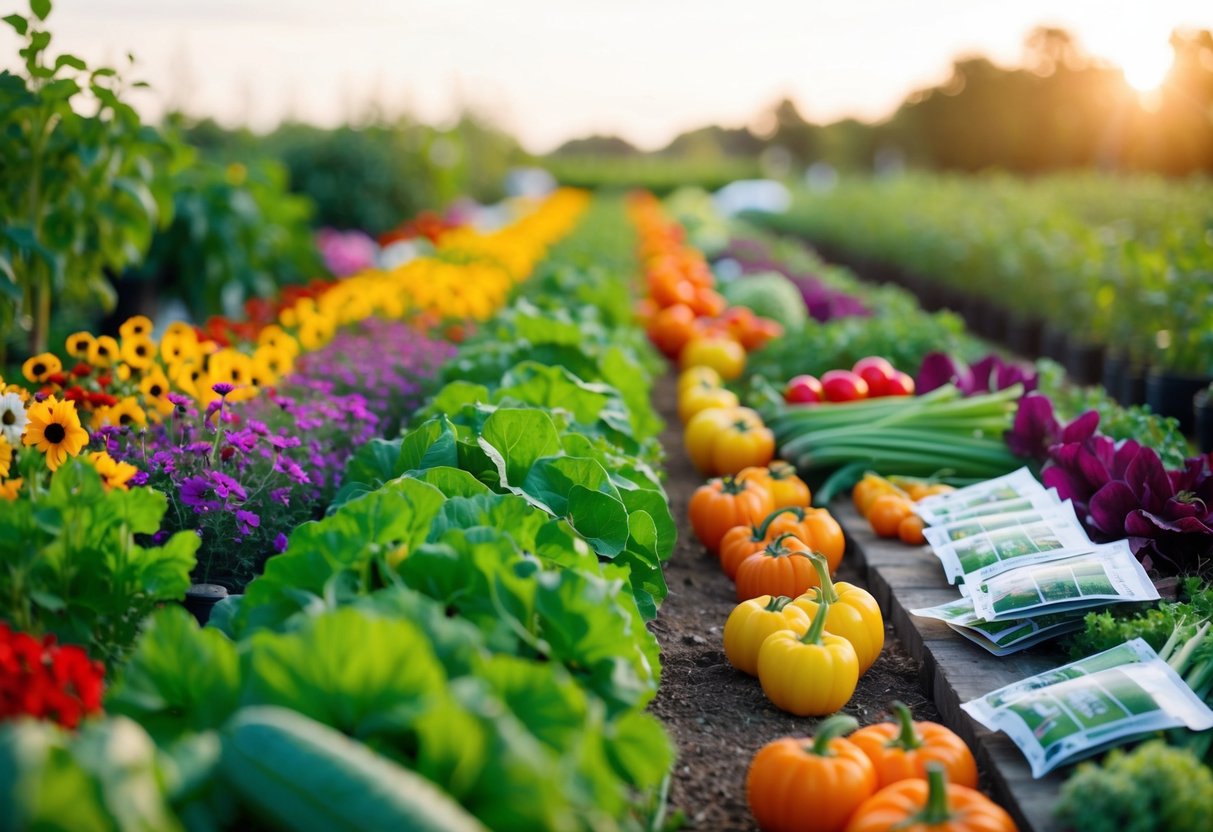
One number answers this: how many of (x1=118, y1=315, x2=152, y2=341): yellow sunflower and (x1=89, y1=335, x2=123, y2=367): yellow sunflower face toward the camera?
2

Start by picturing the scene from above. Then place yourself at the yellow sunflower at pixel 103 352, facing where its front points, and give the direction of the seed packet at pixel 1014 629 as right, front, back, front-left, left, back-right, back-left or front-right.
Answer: front-left

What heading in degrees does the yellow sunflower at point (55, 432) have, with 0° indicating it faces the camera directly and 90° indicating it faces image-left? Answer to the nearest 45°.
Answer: approximately 0°

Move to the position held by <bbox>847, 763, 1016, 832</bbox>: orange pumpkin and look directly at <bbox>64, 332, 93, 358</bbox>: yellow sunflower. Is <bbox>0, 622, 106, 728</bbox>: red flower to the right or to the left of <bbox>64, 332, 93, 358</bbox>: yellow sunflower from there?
left

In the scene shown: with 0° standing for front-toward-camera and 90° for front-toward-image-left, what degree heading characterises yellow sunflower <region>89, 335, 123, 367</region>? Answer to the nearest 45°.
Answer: approximately 0°

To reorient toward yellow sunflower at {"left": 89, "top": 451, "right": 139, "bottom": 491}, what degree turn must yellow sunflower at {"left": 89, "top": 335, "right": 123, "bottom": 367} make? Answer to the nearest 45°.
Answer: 0° — it already faces it
